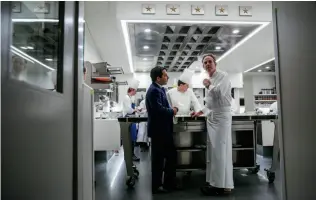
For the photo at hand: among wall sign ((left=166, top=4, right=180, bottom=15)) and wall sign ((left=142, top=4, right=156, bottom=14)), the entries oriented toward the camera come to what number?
2

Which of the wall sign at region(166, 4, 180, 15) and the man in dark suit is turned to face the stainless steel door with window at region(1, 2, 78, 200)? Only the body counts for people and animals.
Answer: the wall sign

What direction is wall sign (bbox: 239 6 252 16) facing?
toward the camera

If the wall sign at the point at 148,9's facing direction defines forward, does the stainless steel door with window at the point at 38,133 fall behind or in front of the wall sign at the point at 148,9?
in front

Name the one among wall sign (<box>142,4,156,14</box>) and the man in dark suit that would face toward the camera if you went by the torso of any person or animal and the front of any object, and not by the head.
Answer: the wall sign

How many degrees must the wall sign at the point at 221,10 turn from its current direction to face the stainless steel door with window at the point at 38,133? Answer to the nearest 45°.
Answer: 0° — it already faces it

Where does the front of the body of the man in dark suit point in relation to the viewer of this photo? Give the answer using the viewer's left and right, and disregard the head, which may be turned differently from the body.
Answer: facing to the right of the viewer

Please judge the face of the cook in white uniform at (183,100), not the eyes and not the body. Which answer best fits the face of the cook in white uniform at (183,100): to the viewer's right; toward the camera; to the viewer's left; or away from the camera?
toward the camera

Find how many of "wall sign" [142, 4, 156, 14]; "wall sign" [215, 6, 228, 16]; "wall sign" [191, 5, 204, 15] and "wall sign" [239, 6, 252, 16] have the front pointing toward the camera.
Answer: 4

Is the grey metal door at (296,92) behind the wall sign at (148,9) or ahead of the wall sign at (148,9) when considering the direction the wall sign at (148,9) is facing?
ahead

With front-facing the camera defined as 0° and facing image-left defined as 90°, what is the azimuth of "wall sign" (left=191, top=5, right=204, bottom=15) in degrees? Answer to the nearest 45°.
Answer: approximately 0°
